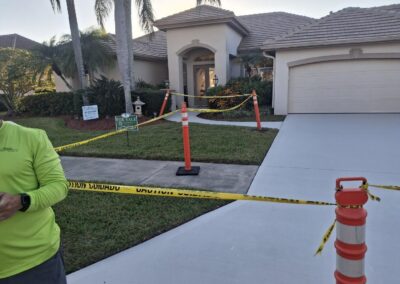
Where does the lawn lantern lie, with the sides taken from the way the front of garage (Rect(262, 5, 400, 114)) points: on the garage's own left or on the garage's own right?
on the garage's own right

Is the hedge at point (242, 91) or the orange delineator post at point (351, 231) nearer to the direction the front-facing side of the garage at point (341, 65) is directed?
the orange delineator post

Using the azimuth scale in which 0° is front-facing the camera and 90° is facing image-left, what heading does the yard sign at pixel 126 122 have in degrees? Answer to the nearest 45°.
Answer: approximately 0°

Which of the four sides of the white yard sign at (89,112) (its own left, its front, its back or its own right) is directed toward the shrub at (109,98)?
back

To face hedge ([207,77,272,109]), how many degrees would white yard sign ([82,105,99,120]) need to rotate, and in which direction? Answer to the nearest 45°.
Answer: approximately 90° to its left

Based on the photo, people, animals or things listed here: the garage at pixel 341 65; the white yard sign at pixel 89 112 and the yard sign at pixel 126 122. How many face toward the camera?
3

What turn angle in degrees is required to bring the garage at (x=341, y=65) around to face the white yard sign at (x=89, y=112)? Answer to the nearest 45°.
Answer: approximately 45° to its right

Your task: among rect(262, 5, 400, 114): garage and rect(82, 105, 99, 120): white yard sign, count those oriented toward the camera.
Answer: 2

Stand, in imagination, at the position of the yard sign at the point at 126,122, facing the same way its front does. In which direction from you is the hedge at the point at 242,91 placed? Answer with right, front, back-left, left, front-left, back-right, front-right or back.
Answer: back-left

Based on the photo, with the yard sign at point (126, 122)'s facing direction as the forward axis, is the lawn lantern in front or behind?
behind

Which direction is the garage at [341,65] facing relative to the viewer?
toward the camera
